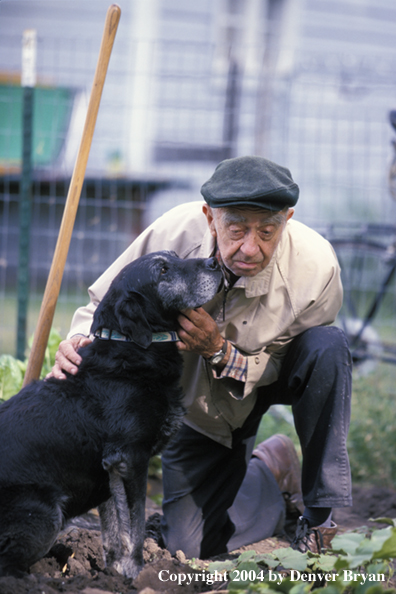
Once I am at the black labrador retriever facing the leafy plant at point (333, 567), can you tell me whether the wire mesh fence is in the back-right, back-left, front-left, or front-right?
back-left

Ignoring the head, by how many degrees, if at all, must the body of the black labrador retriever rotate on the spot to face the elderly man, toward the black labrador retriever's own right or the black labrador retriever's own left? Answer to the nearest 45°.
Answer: approximately 45° to the black labrador retriever's own left

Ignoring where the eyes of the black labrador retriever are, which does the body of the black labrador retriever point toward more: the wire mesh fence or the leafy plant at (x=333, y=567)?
the leafy plant

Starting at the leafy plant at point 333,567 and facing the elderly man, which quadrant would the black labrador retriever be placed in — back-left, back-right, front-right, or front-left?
front-left

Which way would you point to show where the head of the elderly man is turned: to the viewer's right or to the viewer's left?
to the viewer's left

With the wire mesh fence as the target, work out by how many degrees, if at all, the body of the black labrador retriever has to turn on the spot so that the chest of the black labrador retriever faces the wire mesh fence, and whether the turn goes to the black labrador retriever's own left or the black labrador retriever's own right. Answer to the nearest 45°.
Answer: approximately 90° to the black labrador retriever's own left

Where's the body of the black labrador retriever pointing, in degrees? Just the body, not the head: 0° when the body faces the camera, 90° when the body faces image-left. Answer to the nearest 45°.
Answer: approximately 270°
